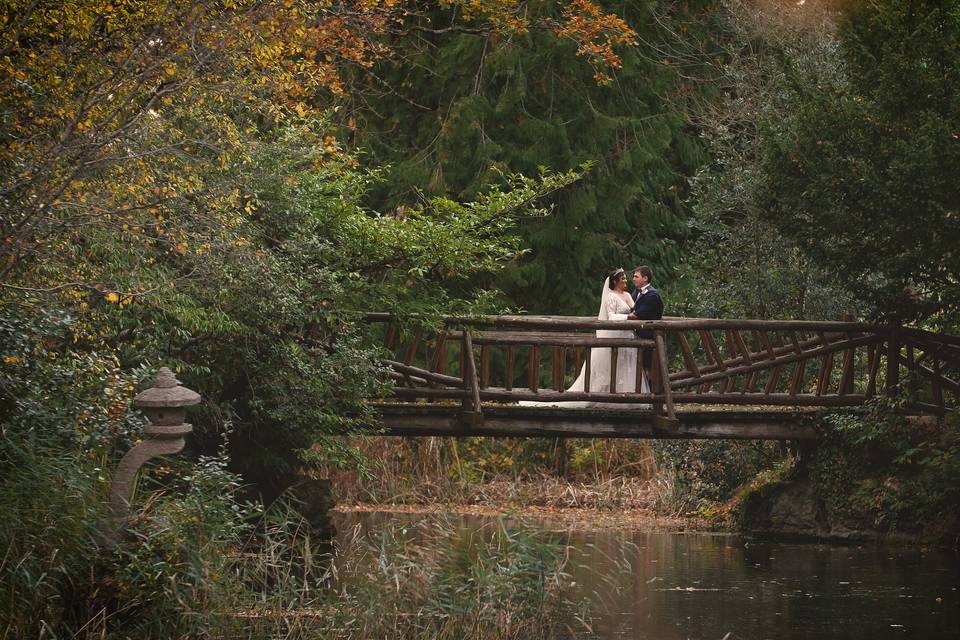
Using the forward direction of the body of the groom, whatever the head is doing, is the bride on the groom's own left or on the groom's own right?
on the groom's own right

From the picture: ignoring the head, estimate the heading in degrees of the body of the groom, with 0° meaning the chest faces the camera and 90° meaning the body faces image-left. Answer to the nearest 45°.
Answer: approximately 45°

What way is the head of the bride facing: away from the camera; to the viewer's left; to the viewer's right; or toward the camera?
to the viewer's right

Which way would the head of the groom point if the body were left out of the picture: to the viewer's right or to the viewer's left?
to the viewer's left
